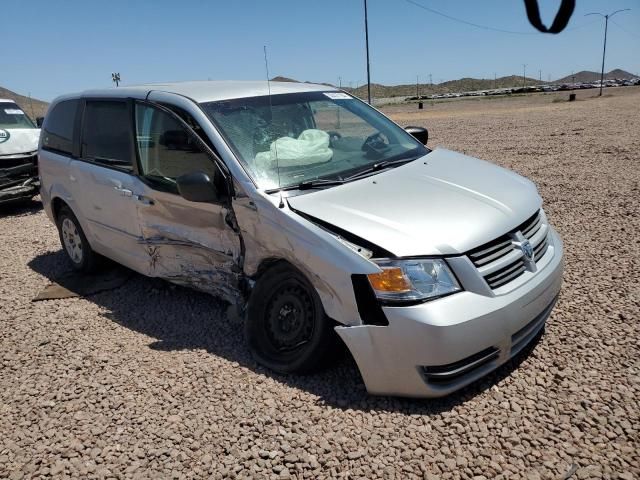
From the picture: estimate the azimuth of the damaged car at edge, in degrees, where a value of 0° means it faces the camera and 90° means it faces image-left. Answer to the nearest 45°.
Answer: approximately 0°

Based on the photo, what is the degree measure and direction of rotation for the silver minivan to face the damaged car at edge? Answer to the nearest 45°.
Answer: approximately 180°

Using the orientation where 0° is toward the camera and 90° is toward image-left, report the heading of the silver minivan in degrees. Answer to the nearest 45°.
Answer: approximately 315°
